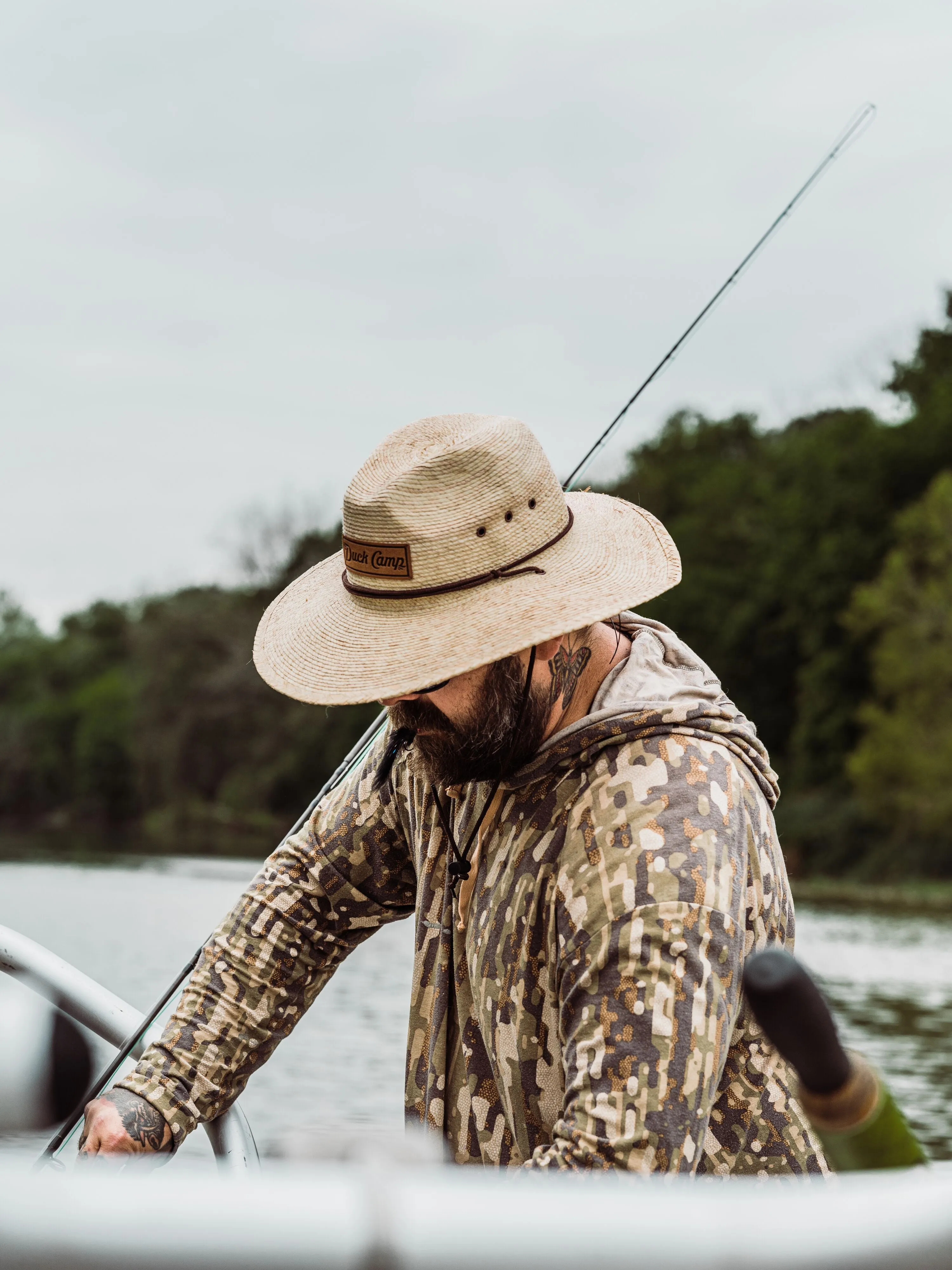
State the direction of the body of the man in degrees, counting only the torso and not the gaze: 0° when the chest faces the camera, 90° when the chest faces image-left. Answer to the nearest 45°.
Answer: approximately 45°

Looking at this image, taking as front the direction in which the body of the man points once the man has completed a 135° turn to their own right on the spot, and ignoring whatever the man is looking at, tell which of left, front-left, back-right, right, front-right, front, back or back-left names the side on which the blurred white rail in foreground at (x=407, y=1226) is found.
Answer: back

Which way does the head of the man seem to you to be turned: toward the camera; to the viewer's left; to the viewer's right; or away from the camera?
to the viewer's left
